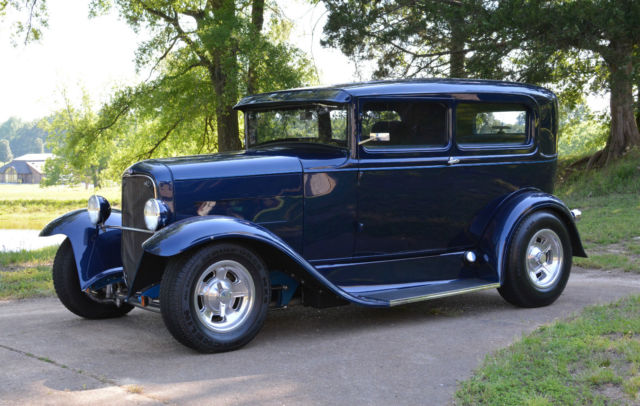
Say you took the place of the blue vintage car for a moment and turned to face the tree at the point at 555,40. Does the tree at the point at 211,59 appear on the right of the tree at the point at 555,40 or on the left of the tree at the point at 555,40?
left

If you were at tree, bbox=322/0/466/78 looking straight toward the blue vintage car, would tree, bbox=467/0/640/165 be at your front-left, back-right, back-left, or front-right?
front-left

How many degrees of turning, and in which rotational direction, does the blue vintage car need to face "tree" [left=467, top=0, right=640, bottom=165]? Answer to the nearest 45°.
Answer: approximately 180°

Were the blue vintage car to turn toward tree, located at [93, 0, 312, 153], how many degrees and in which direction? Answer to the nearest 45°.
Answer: approximately 135° to its right

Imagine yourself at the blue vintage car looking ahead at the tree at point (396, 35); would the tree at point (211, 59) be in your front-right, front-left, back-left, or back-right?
front-left

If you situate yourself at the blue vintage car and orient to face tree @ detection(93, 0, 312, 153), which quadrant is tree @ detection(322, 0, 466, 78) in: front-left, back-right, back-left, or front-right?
front-right

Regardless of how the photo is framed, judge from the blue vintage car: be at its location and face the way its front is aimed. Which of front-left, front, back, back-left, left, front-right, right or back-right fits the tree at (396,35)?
back-right

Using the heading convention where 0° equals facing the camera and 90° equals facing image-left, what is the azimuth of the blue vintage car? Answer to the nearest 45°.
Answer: approximately 45°

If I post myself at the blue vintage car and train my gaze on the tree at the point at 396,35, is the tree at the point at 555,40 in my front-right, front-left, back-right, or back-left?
front-right
